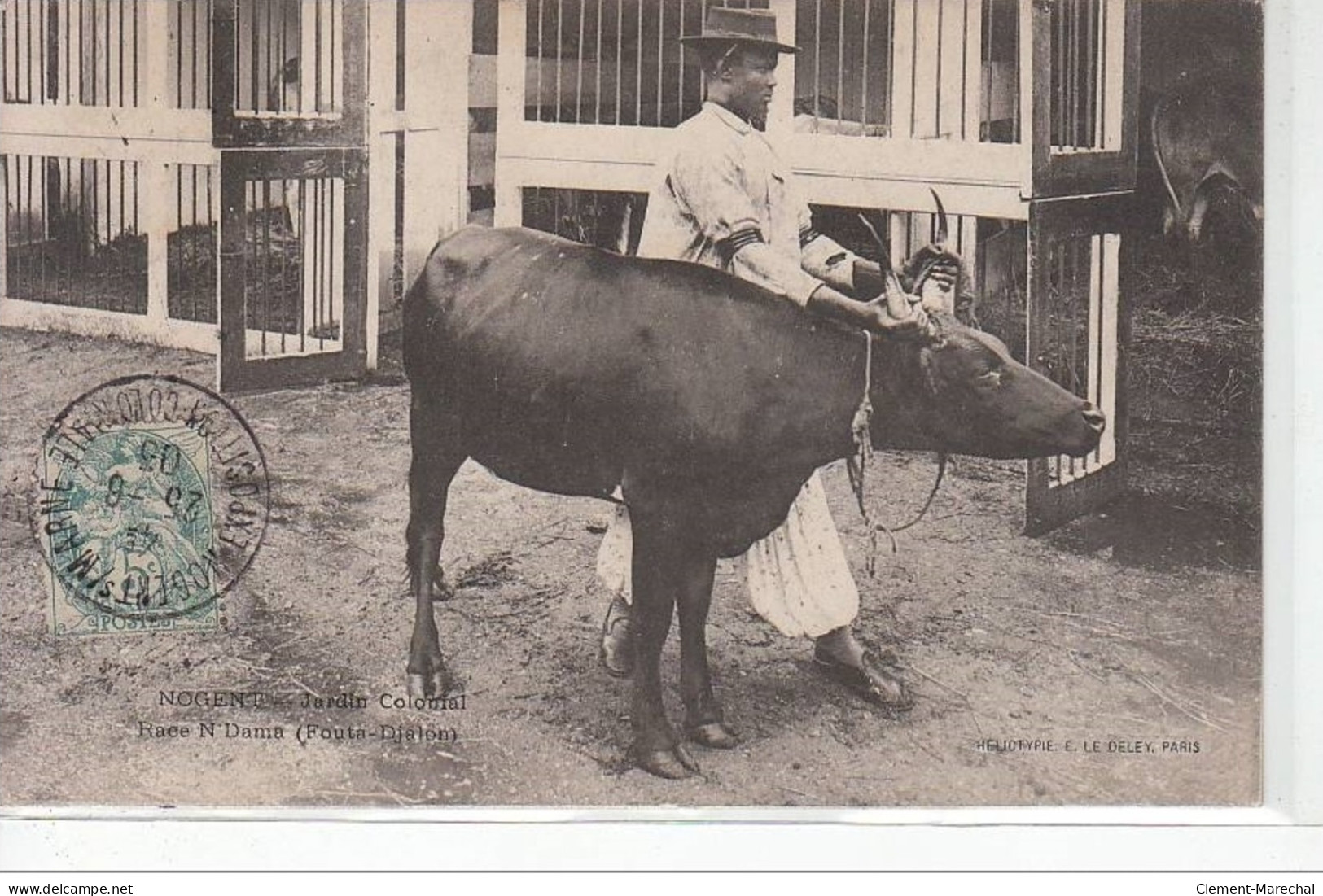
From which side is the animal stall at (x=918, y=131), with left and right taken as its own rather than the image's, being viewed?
front

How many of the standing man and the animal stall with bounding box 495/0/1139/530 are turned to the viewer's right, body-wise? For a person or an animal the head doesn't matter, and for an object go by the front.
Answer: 1

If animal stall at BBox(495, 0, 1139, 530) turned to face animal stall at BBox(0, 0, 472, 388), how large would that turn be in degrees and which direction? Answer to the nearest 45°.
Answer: approximately 90° to its right

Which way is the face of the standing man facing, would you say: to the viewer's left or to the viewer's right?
to the viewer's right

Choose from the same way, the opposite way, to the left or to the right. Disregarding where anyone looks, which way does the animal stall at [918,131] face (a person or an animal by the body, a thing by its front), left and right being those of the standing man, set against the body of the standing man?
to the right

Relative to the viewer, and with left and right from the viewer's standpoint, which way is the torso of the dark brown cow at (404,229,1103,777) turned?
facing the viewer and to the right of the viewer

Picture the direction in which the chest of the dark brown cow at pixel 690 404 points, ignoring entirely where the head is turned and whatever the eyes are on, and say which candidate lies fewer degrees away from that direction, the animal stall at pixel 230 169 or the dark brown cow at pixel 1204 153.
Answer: the dark brown cow

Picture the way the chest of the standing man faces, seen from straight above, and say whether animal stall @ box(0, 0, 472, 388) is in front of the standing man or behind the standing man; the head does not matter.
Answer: behind

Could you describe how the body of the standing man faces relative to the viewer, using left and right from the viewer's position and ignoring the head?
facing to the right of the viewer
